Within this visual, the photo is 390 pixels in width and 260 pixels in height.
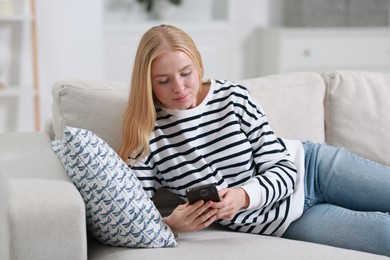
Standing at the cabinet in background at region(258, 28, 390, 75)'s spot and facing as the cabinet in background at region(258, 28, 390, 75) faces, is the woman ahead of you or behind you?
ahead

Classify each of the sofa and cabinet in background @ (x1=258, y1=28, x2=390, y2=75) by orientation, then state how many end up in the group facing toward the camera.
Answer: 2

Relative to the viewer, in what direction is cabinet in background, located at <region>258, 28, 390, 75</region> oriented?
toward the camera

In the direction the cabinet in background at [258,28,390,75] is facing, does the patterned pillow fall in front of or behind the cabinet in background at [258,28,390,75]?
in front

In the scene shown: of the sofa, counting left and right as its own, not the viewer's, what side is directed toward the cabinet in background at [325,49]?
back

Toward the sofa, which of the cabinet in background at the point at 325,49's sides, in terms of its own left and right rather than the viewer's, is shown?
front
